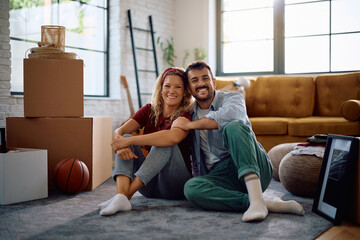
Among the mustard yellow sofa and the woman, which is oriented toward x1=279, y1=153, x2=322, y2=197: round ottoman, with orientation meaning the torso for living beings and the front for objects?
the mustard yellow sofa

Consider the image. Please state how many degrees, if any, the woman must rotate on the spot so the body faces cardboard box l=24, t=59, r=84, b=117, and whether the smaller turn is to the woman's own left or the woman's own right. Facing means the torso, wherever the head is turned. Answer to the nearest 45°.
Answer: approximately 90° to the woman's own right

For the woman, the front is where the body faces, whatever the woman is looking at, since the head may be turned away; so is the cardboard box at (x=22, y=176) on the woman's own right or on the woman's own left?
on the woman's own right

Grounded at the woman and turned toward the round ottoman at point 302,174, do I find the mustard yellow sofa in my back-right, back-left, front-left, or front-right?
front-left

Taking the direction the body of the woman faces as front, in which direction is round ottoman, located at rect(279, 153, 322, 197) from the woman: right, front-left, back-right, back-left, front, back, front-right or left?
back-left

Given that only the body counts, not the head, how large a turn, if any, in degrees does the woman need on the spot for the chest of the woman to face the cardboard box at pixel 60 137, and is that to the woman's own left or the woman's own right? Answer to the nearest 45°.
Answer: approximately 90° to the woman's own right

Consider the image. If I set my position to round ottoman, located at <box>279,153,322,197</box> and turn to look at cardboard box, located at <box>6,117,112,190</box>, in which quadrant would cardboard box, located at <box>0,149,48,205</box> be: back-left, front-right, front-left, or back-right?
front-left

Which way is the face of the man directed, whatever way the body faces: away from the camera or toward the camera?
toward the camera

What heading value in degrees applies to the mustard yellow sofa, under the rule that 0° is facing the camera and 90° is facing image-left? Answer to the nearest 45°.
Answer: approximately 0°

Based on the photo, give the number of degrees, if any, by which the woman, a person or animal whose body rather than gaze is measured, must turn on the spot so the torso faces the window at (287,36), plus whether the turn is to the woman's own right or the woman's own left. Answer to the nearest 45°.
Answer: approximately 180°

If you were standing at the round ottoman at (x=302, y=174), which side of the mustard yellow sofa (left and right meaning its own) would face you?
front

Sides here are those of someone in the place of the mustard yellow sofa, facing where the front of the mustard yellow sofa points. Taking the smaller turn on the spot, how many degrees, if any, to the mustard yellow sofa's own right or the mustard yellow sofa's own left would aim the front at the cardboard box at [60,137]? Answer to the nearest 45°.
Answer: approximately 45° to the mustard yellow sofa's own right

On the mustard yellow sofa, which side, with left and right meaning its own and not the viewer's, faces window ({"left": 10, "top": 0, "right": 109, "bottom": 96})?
right

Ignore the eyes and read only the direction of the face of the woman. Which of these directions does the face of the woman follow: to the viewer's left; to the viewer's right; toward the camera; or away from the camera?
toward the camera

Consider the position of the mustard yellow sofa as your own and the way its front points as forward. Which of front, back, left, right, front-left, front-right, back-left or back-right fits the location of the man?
front

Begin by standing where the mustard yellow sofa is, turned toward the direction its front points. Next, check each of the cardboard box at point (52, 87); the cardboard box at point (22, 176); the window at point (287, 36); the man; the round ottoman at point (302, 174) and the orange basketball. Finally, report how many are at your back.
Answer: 1

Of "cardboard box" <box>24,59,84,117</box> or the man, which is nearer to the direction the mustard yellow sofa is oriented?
the man

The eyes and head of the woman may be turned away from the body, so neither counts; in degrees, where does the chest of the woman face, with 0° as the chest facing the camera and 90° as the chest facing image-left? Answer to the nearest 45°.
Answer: approximately 45°

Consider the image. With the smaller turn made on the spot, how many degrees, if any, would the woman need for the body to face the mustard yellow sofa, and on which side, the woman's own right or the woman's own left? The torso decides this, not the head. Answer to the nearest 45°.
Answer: approximately 180°

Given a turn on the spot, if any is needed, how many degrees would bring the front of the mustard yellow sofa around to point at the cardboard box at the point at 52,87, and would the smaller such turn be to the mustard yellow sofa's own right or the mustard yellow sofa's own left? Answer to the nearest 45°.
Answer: approximately 45° to the mustard yellow sofa's own right
